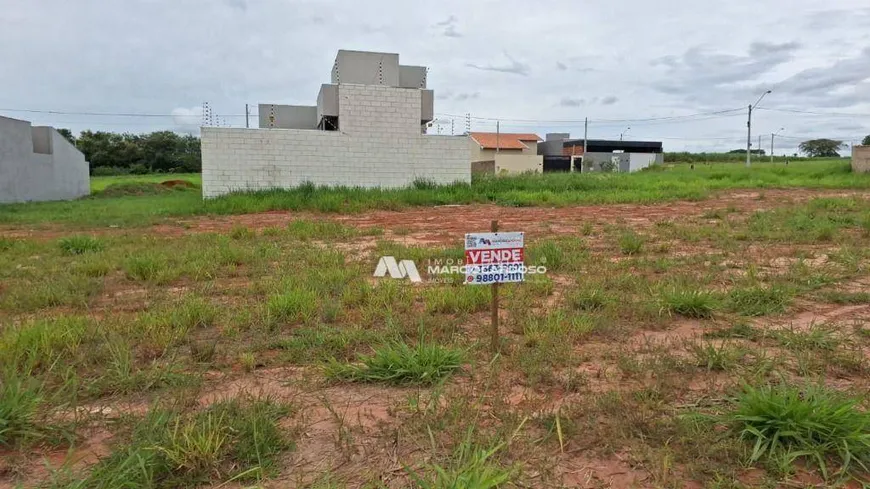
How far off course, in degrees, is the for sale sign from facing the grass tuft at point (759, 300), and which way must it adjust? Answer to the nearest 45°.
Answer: approximately 135° to its left

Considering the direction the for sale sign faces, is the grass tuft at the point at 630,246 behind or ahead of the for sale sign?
behind

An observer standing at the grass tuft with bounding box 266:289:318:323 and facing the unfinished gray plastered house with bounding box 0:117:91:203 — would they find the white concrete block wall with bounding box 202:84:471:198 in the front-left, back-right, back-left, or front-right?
front-right

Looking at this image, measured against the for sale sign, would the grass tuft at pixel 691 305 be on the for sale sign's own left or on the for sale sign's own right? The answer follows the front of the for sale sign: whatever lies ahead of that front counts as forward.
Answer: on the for sale sign's own left

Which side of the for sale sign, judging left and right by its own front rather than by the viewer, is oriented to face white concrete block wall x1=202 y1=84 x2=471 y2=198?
back

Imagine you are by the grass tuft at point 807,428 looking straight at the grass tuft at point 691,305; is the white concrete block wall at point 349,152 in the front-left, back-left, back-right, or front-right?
front-left

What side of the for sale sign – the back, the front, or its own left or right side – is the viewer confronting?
front
